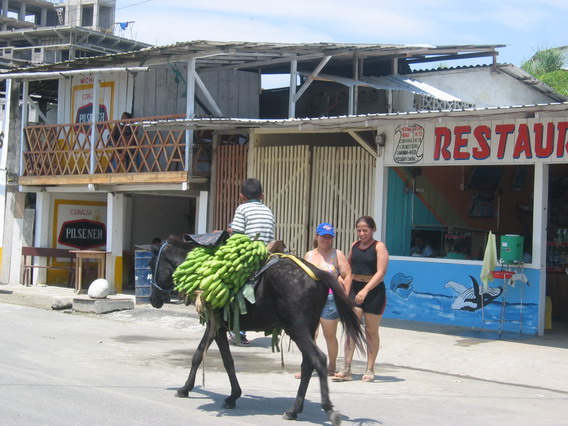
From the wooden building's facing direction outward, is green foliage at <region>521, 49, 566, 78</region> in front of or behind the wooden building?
behind

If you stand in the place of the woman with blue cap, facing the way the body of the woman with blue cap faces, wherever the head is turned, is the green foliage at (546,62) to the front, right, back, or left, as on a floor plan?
back

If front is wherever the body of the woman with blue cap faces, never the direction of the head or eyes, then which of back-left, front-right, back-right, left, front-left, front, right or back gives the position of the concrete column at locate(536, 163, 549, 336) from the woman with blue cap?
back-left

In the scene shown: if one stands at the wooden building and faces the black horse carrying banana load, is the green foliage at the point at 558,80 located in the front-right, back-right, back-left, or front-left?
back-left

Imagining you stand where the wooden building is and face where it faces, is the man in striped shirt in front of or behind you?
in front

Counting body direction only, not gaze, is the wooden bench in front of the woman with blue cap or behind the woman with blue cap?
behind

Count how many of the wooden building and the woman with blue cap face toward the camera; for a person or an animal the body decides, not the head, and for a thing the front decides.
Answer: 2

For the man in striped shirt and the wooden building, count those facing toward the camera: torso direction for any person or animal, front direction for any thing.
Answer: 1

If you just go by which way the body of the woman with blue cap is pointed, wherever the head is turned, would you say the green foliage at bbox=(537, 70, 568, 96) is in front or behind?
behind

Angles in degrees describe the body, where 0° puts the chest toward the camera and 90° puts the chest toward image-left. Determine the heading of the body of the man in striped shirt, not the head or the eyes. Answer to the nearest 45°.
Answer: approximately 135°

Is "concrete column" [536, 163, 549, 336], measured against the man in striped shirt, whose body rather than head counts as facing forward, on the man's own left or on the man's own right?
on the man's own right

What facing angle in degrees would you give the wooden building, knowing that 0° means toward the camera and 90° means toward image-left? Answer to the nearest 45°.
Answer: approximately 0°
